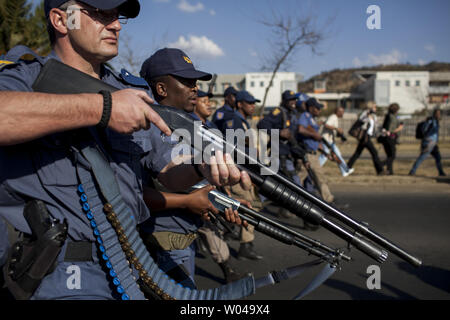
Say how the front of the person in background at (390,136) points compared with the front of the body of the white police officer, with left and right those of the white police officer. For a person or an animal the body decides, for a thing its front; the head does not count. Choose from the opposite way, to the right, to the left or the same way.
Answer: the same way

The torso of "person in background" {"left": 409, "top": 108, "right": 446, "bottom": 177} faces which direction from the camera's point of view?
to the viewer's right

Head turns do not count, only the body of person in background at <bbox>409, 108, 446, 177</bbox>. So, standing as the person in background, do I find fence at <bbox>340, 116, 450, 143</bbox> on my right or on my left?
on my left
